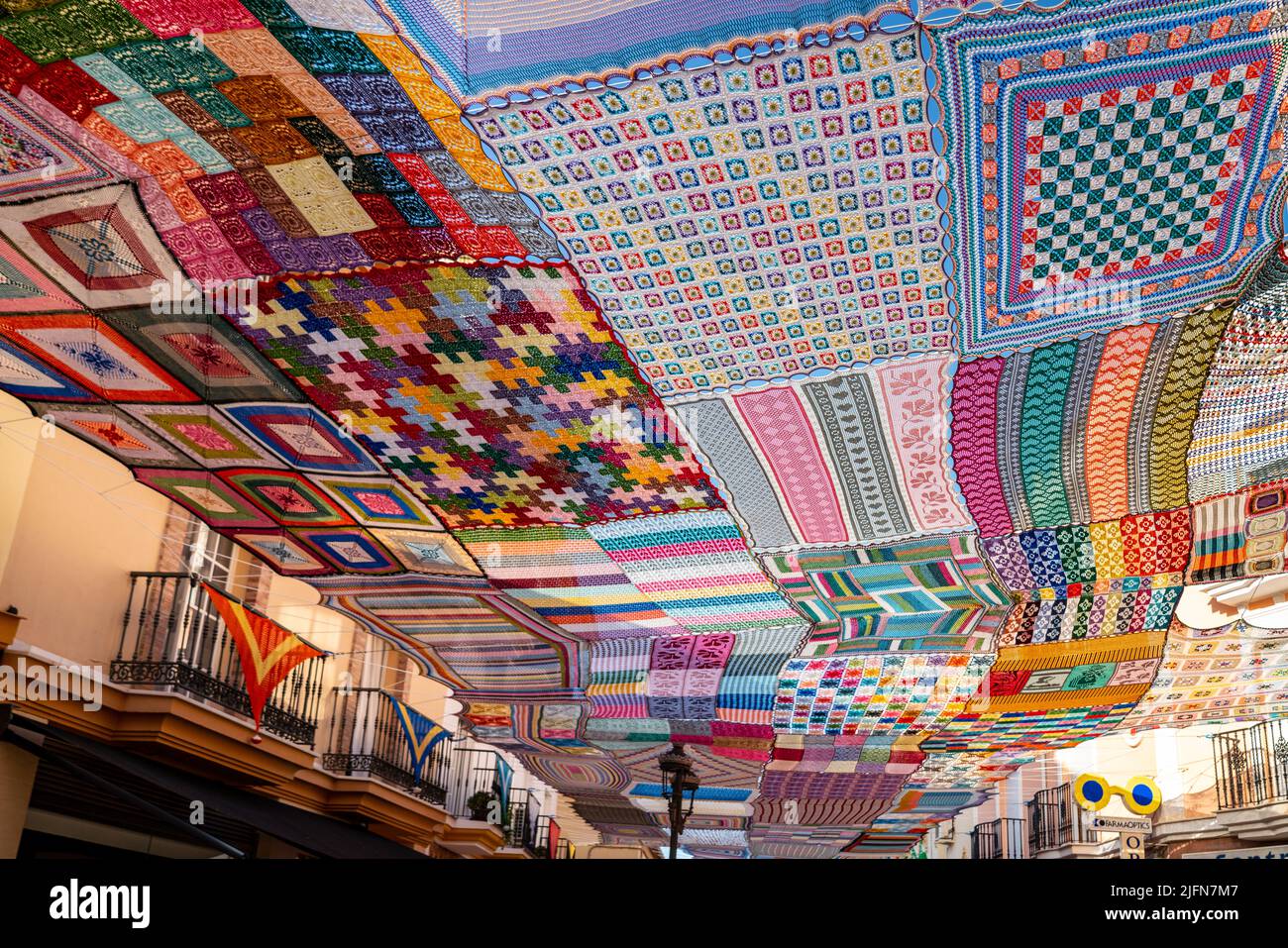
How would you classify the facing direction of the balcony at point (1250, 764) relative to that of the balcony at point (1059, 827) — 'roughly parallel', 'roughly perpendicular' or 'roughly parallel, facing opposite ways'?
roughly parallel

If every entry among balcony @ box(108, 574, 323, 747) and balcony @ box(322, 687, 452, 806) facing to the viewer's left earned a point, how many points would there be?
0

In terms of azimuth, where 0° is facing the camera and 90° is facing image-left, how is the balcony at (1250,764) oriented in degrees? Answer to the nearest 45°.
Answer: approximately 45°

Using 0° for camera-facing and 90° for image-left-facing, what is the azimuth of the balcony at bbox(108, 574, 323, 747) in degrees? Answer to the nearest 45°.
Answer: approximately 315°

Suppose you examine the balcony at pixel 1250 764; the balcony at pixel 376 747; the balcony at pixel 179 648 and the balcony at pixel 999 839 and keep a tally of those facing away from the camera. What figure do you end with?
0

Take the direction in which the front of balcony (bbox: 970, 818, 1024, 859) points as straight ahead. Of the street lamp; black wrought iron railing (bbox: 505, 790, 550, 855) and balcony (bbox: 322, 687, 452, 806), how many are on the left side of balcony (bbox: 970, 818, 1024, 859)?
0

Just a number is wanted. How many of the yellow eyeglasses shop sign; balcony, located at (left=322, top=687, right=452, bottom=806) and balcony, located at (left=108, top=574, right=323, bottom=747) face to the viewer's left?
0

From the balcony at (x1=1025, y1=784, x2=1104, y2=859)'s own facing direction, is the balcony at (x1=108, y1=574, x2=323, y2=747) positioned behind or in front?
in front

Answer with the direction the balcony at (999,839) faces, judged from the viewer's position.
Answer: facing the viewer and to the left of the viewer

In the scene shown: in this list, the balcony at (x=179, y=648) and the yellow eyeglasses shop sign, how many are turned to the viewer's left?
0

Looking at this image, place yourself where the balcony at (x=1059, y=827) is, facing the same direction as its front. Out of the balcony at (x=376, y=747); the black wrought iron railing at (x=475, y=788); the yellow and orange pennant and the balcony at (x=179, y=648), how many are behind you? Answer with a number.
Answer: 0

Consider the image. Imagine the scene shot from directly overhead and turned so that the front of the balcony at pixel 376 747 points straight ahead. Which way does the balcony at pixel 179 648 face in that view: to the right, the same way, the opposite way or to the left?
the same way

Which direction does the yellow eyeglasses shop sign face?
toward the camera

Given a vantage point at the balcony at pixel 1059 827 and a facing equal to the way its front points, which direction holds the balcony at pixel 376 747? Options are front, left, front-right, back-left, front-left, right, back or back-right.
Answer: front-left

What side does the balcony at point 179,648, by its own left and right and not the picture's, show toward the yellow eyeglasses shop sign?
front
